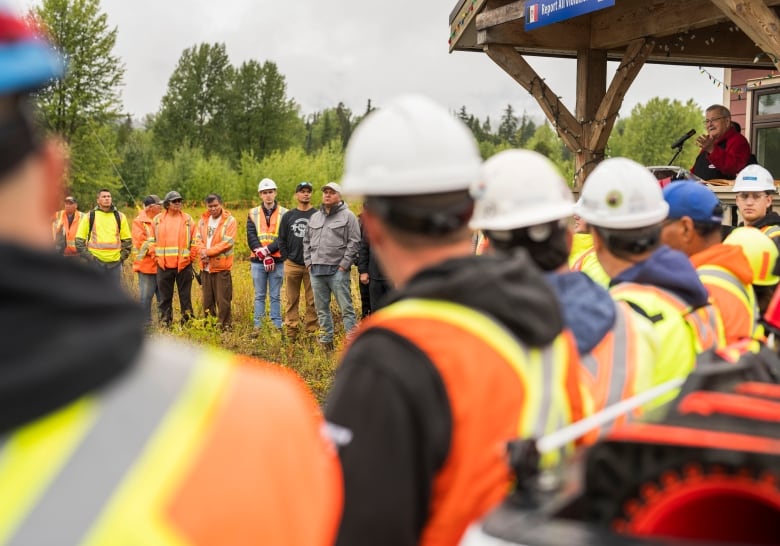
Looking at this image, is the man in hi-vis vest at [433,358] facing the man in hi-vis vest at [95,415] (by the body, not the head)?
no

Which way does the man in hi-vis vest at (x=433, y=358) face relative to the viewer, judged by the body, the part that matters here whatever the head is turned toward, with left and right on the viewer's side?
facing away from the viewer and to the left of the viewer

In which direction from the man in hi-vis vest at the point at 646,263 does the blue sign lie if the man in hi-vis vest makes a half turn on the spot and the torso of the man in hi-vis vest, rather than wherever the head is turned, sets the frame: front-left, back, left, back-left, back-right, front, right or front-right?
back-left

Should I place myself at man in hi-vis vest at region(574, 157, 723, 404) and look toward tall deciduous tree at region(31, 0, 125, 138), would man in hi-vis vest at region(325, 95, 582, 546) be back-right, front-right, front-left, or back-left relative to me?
back-left

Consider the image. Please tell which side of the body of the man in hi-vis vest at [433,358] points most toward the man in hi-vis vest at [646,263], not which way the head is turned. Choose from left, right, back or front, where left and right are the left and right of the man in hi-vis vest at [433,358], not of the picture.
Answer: right

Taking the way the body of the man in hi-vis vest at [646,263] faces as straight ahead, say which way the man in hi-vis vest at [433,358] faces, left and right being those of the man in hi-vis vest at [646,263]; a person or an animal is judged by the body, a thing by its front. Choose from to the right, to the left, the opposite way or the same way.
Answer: the same way

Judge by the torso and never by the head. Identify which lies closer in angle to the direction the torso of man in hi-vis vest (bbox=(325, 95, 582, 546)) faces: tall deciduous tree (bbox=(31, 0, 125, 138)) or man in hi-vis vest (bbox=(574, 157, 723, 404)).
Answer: the tall deciduous tree

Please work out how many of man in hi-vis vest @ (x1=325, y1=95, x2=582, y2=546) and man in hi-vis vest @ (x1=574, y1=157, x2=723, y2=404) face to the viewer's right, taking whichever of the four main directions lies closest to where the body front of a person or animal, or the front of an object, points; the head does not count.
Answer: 0

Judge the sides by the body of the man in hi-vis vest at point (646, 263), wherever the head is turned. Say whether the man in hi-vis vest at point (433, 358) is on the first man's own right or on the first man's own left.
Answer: on the first man's own left

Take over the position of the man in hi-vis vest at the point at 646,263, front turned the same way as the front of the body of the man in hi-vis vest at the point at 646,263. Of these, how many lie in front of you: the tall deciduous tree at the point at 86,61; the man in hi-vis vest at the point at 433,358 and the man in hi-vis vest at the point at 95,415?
1

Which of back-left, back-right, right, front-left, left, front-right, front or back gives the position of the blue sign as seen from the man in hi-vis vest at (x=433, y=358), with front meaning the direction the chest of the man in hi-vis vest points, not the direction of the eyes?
front-right

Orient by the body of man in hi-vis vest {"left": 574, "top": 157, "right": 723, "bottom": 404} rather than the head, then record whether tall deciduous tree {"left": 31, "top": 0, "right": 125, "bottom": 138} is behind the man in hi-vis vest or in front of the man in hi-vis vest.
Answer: in front

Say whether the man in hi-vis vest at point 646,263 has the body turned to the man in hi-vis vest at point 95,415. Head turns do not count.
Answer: no

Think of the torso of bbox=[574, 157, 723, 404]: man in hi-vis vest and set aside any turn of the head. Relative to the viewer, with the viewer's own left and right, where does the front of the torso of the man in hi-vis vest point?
facing away from the viewer and to the left of the viewer
